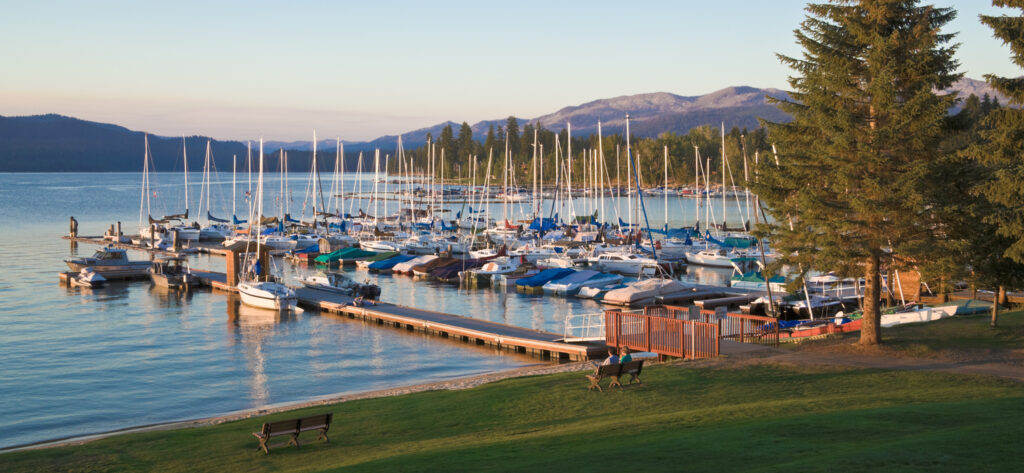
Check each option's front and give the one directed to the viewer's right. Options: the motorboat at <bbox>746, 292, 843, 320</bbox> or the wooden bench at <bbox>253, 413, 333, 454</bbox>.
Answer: the motorboat

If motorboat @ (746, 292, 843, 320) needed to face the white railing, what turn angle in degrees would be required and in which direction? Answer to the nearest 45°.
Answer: approximately 135° to its right

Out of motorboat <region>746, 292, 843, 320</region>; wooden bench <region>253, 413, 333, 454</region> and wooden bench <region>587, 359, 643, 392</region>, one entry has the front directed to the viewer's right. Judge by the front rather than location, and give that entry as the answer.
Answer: the motorboat

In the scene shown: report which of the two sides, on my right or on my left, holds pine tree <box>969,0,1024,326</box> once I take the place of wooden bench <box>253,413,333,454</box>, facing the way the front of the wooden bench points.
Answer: on my right

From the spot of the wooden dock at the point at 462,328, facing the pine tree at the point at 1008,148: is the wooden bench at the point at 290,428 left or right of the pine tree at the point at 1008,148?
right

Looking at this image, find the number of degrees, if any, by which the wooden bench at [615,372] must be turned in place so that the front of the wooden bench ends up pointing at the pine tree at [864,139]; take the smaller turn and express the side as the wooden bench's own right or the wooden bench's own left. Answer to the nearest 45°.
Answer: approximately 90° to the wooden bench's own right

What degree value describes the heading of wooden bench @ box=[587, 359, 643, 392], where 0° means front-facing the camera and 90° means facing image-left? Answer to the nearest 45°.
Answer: approximately 135°
